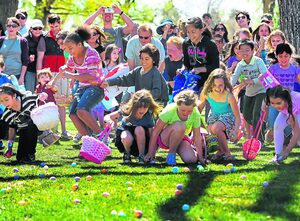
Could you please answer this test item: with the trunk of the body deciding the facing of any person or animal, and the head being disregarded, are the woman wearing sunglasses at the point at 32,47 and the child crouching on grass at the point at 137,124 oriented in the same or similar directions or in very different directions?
same or similar directions

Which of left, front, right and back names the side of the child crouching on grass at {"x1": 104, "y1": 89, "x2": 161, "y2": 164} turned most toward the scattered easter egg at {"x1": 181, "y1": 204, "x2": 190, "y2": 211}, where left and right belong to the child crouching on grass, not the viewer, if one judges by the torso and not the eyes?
front

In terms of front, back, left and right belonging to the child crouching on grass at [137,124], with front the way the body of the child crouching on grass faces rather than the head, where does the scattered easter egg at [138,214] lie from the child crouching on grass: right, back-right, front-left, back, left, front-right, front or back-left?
front

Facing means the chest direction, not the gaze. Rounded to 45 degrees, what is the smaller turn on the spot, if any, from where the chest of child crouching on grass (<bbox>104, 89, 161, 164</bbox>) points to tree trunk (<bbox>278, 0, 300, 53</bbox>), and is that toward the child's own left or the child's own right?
approximately 135° to the child's own left

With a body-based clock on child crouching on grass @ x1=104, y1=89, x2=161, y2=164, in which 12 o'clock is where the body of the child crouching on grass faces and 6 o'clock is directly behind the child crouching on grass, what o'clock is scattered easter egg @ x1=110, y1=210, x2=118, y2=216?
The scattered easter egg is roughly at 12 o'clock from the child crouching on grass.

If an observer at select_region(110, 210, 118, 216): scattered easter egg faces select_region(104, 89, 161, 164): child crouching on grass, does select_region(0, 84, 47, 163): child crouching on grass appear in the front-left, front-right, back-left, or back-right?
front-left

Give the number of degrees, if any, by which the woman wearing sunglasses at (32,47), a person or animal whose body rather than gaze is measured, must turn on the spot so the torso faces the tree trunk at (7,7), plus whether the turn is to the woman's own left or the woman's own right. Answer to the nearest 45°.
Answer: approximately 180°

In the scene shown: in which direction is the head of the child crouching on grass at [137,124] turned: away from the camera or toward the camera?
toward the camera

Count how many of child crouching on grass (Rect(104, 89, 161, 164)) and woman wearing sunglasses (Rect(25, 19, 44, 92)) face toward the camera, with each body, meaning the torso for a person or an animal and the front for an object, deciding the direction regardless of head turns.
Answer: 2

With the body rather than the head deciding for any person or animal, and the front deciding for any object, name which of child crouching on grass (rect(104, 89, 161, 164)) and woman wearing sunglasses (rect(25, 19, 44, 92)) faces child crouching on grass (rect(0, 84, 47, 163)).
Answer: the woman wearing sunglasses

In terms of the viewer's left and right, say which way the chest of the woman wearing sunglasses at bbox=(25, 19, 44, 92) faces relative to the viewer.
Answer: facing the viewer

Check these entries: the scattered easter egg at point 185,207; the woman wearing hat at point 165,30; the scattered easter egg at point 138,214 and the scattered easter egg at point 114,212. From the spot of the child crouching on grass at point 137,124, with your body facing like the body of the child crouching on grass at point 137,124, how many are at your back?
1

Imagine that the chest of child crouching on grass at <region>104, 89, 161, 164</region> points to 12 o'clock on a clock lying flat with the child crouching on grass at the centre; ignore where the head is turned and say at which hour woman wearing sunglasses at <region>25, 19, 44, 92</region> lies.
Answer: The woman wearing sunglasses is roughly at 5 o'clock from the child crouching on grass.

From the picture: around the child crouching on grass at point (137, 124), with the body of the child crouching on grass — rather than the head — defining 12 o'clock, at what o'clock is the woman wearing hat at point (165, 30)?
The woman wearing hat is roughly at 6 o'clock from the child crouching on grass.

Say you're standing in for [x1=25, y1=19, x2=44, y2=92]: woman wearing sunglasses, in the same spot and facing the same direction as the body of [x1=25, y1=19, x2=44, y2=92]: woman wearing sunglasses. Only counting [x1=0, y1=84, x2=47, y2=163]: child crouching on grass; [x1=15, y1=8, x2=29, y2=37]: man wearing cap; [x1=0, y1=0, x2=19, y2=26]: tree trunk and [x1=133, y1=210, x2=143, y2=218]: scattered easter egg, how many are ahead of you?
2

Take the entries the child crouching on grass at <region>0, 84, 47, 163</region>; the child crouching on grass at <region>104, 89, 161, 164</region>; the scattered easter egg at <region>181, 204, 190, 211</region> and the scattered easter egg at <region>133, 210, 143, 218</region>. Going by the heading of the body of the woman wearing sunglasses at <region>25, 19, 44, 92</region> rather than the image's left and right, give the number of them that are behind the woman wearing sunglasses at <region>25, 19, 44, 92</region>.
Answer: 0
